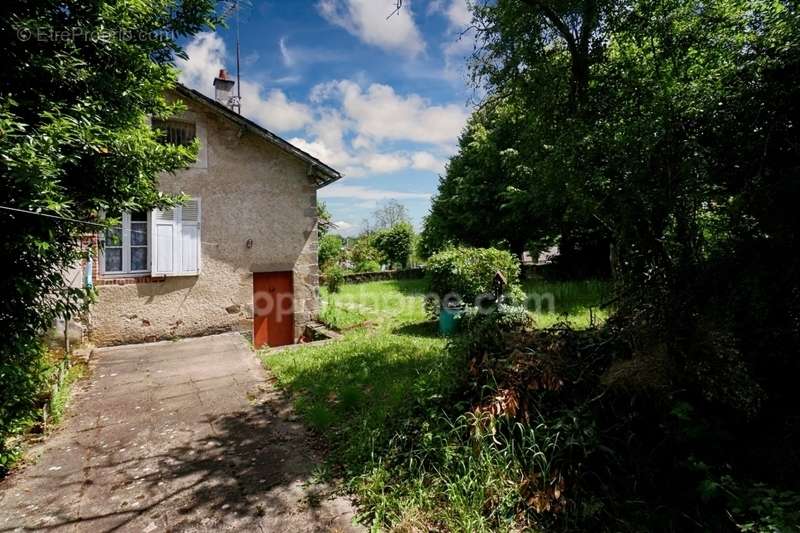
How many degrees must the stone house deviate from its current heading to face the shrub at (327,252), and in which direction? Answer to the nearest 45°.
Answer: approximately 135° to its left

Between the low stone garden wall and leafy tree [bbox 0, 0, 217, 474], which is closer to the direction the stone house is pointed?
the leafy tree

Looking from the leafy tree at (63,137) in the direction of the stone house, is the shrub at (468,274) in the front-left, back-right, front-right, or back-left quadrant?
front-right

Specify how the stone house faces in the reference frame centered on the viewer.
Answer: facing the viewer

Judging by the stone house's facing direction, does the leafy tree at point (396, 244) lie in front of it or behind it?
behind

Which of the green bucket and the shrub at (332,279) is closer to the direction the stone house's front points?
the green bucket

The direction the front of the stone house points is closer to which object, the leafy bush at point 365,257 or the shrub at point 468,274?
the shrub

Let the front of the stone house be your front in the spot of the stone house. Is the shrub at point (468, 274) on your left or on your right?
on your left

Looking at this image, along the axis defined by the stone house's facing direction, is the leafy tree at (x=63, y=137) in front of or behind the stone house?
in front
